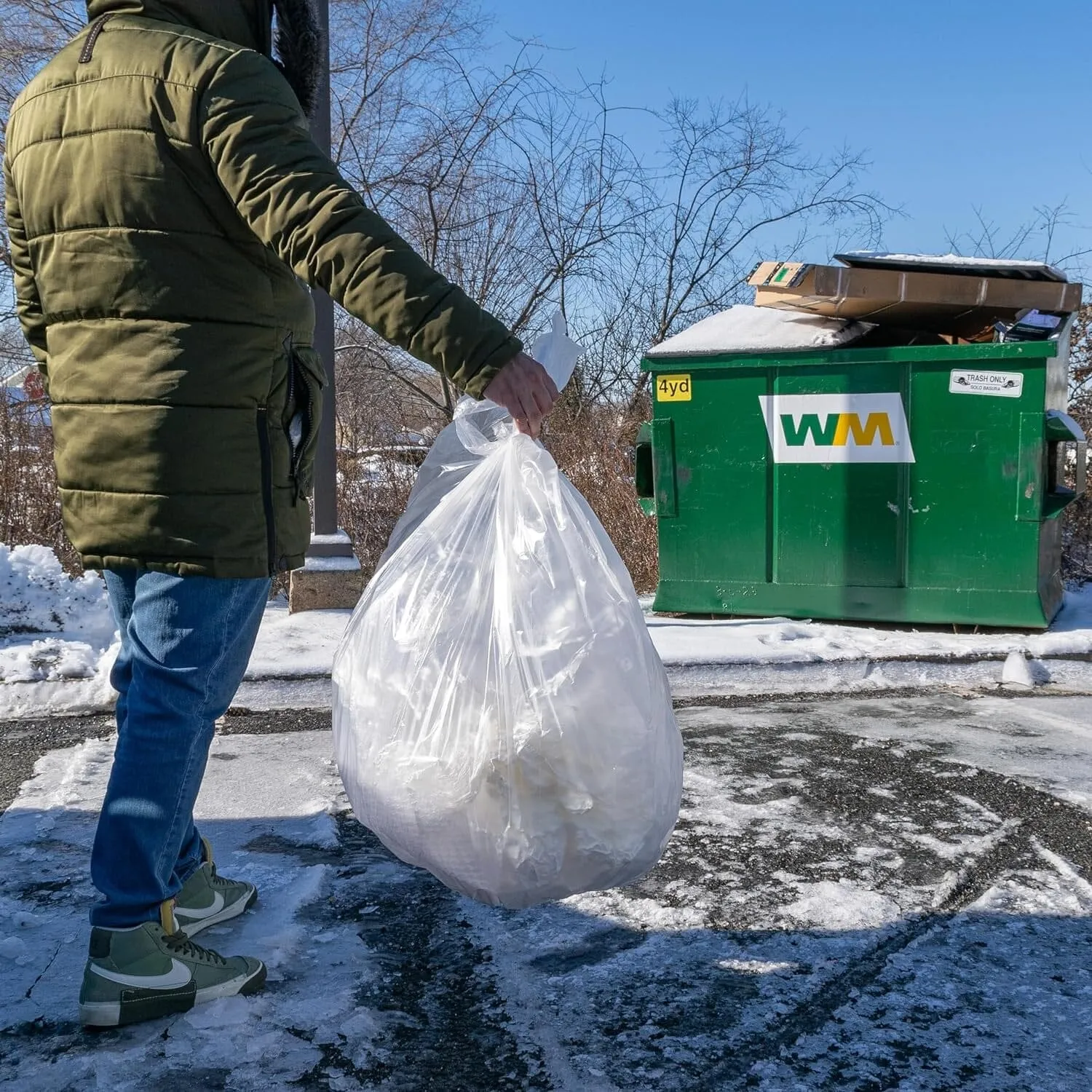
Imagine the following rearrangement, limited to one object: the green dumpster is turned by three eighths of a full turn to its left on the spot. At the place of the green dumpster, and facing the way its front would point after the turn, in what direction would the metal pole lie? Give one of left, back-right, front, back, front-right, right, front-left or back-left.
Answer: back-left

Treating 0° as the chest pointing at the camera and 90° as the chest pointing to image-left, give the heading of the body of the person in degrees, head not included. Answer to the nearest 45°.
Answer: approximately 225°

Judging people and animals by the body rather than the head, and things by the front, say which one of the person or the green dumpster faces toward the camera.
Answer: the green dumpster

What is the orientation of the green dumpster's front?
toward the camera

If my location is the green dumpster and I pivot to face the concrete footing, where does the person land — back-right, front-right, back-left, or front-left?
front-left

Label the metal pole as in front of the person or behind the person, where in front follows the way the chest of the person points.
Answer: in front

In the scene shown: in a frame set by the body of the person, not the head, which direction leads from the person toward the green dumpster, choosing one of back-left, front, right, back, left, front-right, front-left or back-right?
front

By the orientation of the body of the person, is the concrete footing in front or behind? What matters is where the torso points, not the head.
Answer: in front

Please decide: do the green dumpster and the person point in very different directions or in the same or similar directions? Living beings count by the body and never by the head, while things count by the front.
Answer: very different directions

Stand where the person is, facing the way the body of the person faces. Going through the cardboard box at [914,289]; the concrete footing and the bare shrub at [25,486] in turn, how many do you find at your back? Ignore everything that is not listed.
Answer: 0

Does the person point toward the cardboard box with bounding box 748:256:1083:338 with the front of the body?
yes

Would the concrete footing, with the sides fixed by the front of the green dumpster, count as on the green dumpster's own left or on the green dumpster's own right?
on the green dumpster's own right

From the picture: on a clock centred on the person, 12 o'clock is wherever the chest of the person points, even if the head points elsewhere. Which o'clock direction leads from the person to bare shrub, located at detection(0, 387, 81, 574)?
The bare shrub is roughly at 10 o'clock from the person.

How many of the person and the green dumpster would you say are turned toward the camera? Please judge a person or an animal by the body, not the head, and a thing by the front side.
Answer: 1

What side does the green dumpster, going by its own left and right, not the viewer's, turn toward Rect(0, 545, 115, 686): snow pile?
right
